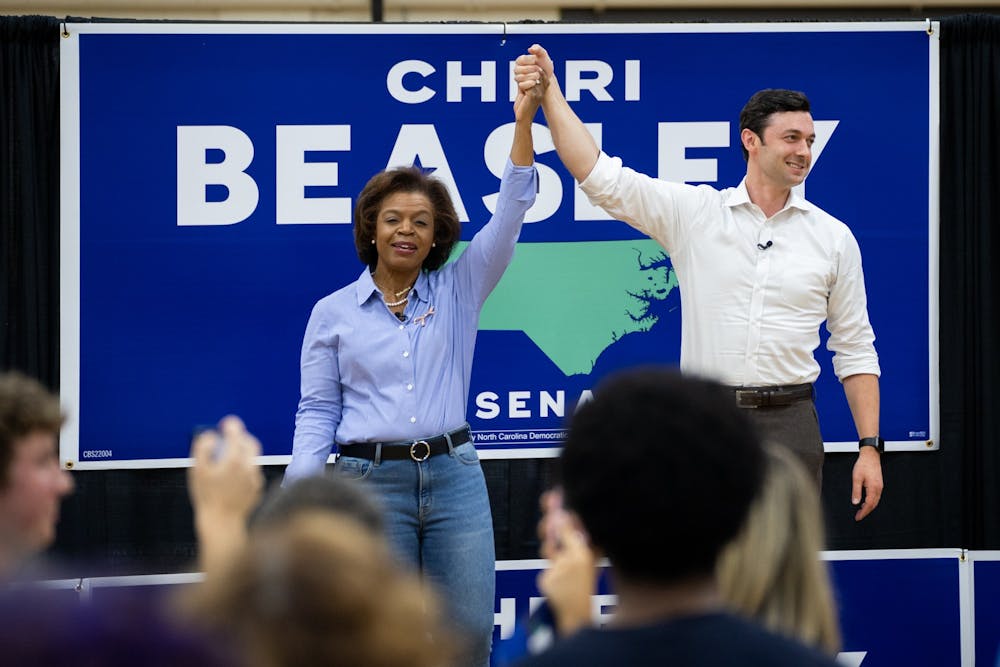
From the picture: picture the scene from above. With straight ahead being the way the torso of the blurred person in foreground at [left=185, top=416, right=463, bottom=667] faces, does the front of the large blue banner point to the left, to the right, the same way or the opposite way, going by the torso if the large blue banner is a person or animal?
the opposite way

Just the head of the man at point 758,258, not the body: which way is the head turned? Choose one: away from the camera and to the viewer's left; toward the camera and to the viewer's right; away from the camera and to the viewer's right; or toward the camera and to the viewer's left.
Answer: toward the camera and to the viewer's right

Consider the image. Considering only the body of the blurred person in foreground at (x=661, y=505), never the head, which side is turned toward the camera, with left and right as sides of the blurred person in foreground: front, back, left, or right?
back

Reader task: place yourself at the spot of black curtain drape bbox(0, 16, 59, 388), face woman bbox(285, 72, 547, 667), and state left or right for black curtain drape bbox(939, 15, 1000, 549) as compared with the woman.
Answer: left

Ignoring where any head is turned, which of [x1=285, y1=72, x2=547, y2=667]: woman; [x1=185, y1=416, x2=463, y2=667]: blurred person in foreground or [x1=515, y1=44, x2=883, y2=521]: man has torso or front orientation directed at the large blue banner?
the blurred person in foreground

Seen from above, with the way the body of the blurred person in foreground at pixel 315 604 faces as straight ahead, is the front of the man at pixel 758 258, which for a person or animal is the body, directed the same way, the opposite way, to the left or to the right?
the opposite way

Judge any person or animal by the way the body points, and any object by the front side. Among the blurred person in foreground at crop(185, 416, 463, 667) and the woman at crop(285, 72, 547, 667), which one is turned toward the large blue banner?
the blurred person in foreground

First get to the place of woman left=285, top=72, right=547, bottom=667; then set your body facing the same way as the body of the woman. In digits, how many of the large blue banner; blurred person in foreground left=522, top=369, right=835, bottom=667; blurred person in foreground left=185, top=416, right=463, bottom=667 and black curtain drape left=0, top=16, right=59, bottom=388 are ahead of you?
2

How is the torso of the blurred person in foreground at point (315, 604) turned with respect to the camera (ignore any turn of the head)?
away from the camera

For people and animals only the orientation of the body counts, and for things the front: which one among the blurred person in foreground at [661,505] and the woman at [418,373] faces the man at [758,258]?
the blurred person in foreground

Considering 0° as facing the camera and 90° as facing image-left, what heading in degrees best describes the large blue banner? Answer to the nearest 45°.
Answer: approximately 0°
